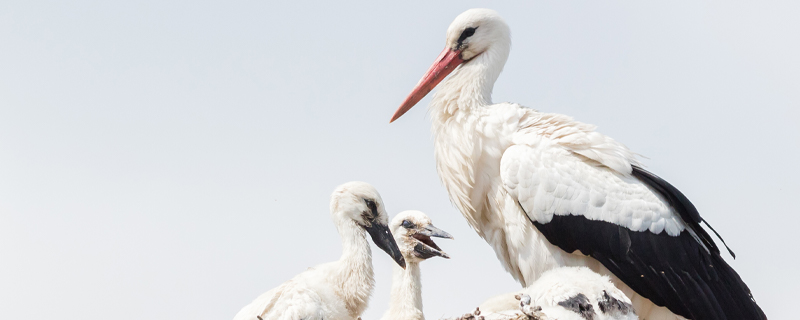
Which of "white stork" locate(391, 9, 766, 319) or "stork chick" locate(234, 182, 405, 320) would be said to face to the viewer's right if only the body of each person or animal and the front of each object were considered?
the stork chick

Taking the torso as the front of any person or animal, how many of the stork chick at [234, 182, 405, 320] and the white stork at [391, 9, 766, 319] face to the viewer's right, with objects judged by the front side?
1

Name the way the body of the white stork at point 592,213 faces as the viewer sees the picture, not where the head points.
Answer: to the viewer's left

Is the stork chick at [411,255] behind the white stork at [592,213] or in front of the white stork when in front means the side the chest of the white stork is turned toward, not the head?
in front

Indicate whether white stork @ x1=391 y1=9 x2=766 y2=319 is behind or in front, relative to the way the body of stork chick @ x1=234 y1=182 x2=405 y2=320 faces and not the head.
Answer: in front

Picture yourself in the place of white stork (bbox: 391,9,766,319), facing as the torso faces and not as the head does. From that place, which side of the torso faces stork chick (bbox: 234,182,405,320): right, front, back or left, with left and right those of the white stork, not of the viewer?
front

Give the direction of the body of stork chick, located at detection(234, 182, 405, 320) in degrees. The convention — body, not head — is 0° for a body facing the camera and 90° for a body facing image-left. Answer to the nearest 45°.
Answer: approximately 270°
